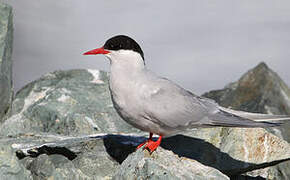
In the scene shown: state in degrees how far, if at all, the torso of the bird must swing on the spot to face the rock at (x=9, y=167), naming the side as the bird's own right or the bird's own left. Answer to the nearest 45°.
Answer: approximately 45° to the bird's own left

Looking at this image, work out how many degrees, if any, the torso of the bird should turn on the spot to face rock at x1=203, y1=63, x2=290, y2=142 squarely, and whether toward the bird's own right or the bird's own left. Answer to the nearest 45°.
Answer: approximately 135° to the bird's own right

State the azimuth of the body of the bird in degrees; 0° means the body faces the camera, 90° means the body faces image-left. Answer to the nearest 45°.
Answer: approximately 90°

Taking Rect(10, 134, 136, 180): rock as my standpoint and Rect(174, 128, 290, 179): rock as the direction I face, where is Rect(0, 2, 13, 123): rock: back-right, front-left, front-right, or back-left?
back-left

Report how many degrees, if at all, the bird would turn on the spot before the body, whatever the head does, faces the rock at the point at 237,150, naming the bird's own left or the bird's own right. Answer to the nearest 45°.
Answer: approximately 135° to the bird's own right

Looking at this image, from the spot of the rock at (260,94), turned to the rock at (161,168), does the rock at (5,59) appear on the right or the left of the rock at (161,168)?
right

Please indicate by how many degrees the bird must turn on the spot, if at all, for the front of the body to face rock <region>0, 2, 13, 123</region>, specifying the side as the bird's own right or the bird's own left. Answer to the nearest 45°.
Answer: approximately 45° to the bird's own right

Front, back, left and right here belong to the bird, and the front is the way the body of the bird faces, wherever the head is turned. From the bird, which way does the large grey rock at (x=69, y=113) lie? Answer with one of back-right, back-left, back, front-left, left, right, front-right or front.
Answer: front-right

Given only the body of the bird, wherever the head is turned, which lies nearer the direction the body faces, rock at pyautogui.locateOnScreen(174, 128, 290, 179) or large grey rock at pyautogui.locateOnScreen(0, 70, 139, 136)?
the large grey rock
